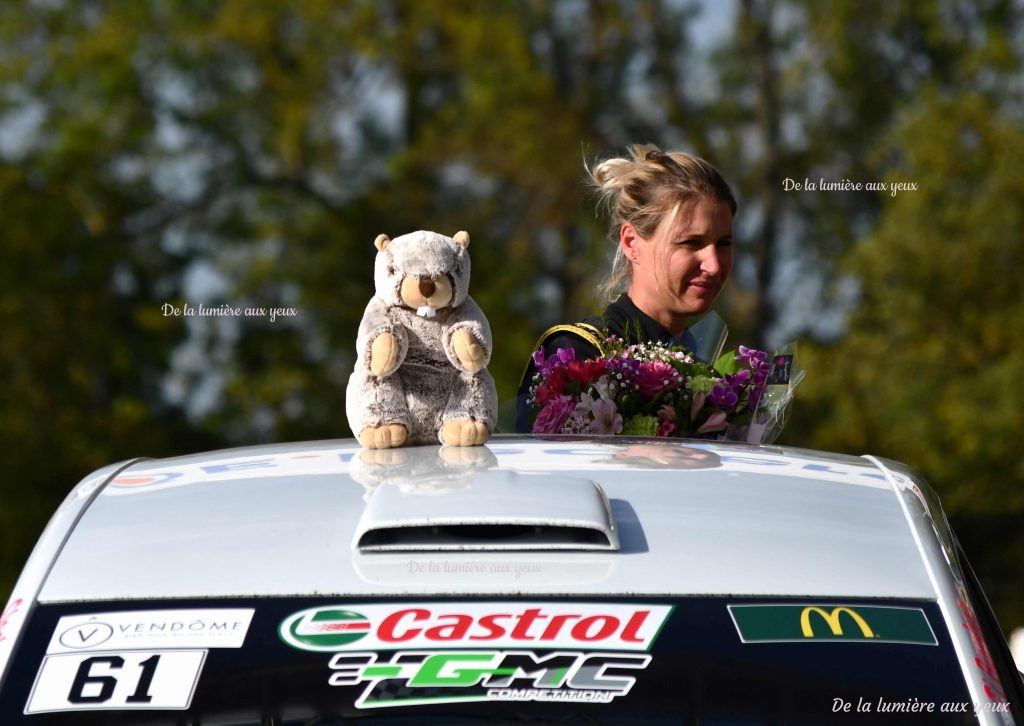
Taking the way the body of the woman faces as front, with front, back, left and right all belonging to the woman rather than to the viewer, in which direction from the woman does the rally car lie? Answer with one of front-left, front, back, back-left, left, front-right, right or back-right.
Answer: front-right

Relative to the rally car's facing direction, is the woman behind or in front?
behind

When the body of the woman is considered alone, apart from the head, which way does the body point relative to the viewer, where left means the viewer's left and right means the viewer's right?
facing the viewer and to the right of the viewer

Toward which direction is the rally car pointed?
toward the camera

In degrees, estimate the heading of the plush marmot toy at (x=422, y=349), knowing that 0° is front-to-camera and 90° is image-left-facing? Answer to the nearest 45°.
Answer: approximately 0°

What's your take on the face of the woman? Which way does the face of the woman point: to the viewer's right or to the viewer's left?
to the viewer's right

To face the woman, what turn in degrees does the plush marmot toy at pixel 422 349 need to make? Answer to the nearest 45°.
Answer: approximately 135° to its left
